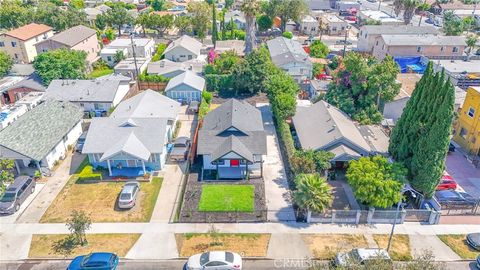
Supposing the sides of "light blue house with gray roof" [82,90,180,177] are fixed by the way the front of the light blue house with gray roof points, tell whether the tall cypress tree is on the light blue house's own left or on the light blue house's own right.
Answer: on the light blue house's own left

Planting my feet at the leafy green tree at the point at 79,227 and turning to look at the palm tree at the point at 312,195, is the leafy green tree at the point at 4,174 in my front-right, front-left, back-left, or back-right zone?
back-left

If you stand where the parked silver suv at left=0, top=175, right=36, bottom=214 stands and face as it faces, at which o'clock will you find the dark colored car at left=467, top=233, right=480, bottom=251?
The dark colored car is roughly at 9 o'clock from the parked silver suv.

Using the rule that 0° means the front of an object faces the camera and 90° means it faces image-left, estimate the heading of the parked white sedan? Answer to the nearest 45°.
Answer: approximately 90°

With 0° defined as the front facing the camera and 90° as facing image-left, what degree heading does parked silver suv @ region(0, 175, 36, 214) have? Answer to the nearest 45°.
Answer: approximately 45°

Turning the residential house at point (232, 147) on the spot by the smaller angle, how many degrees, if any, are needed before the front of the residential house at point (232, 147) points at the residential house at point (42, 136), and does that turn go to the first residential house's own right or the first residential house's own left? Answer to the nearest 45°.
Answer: approximately 90° to the first residential house's own right

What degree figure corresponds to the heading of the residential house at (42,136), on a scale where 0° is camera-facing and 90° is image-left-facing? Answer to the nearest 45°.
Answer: approximately 45°

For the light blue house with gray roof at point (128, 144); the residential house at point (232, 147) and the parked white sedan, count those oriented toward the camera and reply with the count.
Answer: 2

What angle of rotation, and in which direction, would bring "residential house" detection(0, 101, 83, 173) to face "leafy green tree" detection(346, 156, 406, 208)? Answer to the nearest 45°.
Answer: approximately 90° to its left

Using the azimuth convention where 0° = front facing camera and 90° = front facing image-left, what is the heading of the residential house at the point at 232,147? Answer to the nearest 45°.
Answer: approximately 0°

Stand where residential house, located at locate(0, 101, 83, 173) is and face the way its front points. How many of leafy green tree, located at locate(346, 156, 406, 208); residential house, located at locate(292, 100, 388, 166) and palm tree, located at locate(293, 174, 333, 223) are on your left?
3
